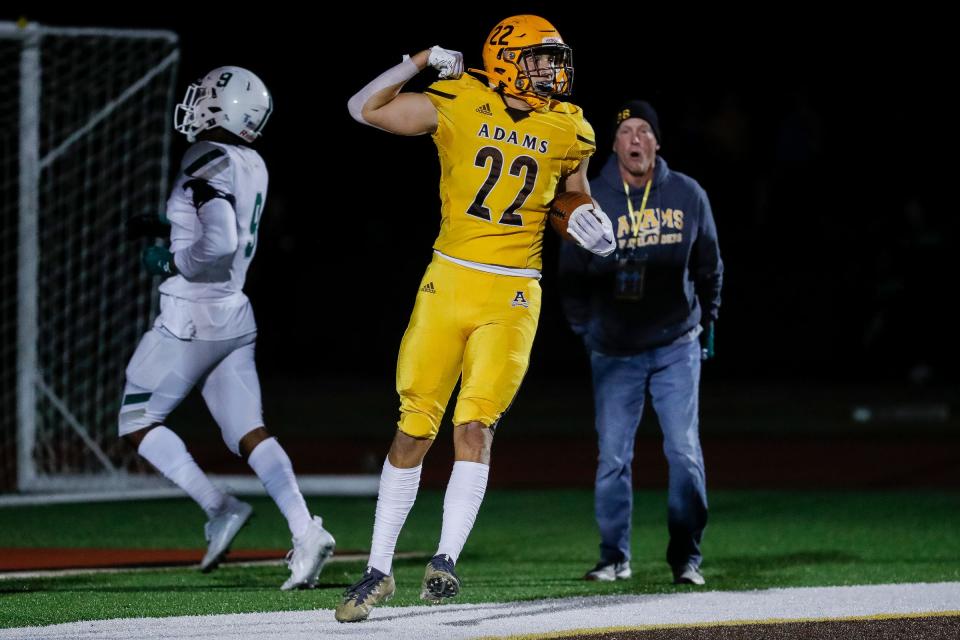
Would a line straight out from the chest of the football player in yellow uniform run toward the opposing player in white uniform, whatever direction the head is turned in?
no

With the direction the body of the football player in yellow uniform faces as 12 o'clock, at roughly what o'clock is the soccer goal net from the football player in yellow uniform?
The soccer goal net is roughly at 5 o'clock from the football player in yellow uniform.

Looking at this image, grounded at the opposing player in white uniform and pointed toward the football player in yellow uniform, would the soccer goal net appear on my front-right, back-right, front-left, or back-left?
back-left

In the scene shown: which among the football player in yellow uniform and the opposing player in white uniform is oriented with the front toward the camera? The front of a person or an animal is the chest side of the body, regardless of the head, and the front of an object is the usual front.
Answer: the football player in yellow uniform

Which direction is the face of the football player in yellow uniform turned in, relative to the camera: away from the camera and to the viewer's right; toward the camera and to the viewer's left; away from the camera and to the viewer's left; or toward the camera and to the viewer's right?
toward the camera and to the viewer's right

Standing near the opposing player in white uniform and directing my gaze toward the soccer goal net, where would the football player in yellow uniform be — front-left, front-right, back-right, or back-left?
back-right

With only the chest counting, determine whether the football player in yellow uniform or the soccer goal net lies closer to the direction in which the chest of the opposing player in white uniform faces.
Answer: the soccer goal net

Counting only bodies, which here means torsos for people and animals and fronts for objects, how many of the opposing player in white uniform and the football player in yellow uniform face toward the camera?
1

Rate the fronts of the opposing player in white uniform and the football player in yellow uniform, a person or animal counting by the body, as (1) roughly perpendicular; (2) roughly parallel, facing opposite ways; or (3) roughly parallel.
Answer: roughly perpendicular

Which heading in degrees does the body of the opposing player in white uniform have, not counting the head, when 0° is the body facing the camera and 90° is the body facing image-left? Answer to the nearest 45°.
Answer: approximately 90°

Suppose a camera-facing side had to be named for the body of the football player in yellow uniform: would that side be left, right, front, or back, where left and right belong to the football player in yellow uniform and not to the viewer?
front

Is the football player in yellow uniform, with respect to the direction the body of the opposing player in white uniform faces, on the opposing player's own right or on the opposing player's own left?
on the opposing player's own left
